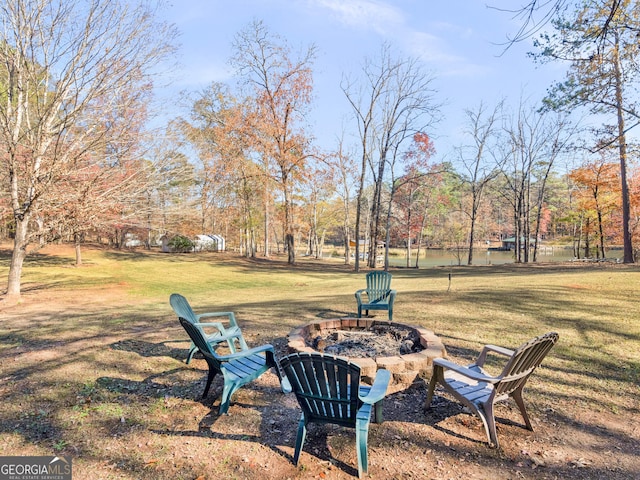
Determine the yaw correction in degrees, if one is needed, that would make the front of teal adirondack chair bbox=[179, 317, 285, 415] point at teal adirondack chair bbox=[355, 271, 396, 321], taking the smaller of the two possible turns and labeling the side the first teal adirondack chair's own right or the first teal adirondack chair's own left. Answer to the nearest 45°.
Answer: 0° — it already faces it

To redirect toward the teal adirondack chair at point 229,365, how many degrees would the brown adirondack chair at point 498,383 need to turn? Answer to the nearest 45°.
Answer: approximately 45° to its left

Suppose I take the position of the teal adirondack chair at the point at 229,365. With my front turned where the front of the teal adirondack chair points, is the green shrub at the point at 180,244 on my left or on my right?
on my left

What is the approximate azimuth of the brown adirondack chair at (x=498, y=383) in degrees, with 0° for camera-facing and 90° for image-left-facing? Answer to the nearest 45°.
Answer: approximately 135°

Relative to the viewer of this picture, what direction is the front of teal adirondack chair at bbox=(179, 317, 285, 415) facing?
facing away from the viewer and to the right of the viewer

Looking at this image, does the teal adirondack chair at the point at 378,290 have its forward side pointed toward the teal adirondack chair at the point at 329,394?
yes

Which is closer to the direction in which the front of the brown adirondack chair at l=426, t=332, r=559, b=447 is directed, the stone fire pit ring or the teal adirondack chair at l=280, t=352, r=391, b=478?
the stone fire pit ring
